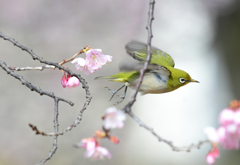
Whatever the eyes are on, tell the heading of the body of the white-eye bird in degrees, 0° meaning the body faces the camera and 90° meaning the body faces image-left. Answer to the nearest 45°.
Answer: approximately 270°

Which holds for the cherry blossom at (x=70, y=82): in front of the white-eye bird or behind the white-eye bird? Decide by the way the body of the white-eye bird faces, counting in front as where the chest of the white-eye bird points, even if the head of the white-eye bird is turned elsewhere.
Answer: behind

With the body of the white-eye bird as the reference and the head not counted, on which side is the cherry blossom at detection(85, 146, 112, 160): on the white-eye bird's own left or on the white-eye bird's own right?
on the white-eye bird's own right
